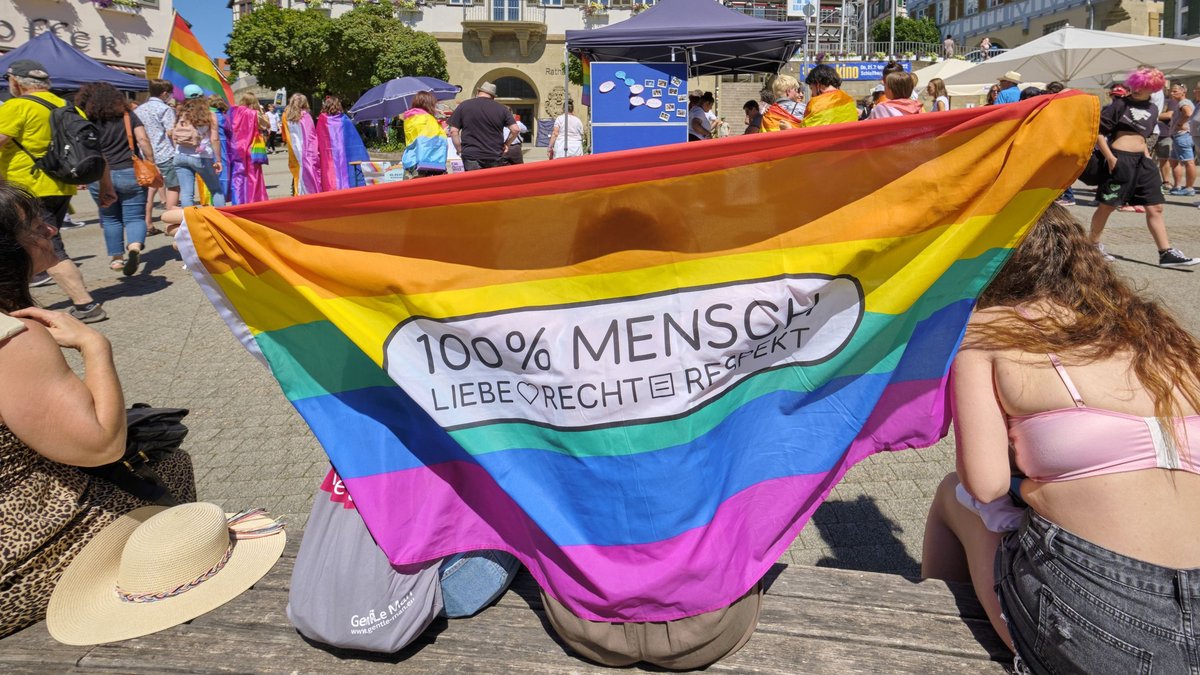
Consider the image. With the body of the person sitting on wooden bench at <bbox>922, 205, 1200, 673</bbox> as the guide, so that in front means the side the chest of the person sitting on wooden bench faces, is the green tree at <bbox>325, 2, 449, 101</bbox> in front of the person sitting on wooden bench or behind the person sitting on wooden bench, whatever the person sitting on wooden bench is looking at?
in front

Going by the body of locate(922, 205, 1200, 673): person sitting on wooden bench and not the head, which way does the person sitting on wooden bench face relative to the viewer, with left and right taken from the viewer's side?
facing away from the viewer and to the left of the viewer

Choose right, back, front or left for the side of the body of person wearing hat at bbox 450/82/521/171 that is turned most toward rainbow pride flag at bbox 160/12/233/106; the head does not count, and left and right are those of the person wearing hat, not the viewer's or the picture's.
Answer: left

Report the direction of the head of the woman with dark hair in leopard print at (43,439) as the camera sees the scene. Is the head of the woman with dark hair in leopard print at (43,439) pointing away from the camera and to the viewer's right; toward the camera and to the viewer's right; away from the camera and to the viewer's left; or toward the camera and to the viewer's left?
away from the camera and to the viewer's right

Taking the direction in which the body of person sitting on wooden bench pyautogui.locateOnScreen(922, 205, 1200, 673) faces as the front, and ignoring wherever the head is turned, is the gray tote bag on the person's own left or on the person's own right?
on the person's own left

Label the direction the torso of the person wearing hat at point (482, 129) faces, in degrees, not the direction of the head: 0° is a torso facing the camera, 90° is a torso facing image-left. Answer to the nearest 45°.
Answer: approximately 180°

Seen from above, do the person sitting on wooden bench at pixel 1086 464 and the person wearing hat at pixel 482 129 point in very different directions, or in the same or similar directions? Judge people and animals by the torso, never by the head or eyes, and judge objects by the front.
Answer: same or similar directions

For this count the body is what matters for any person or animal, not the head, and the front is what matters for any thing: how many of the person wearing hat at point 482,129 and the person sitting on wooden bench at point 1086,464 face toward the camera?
0

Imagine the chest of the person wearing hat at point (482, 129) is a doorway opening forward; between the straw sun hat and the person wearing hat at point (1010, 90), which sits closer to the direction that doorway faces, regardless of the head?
the person wearing hat
